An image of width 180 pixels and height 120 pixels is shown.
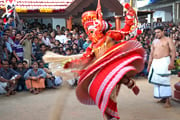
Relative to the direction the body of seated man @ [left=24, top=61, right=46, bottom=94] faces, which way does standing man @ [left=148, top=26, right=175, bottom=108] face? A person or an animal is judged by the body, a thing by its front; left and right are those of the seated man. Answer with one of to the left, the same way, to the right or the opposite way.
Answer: to the right

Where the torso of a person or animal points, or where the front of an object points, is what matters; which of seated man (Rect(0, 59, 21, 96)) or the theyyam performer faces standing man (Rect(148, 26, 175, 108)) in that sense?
the seated man

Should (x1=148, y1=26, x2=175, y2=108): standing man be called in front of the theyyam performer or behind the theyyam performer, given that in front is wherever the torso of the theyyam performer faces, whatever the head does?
behind

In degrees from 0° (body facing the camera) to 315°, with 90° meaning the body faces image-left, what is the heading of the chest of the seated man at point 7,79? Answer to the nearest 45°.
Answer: approximately 315°

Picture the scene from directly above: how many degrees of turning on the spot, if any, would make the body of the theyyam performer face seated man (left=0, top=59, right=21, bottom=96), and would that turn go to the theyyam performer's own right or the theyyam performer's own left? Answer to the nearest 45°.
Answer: approximately 90° to the theyyam performer's own right

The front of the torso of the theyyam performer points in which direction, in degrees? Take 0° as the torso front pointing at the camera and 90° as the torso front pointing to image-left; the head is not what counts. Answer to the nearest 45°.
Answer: approximately 45°

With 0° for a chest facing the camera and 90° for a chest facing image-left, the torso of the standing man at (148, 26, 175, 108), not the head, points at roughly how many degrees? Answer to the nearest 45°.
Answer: approximately 45°
